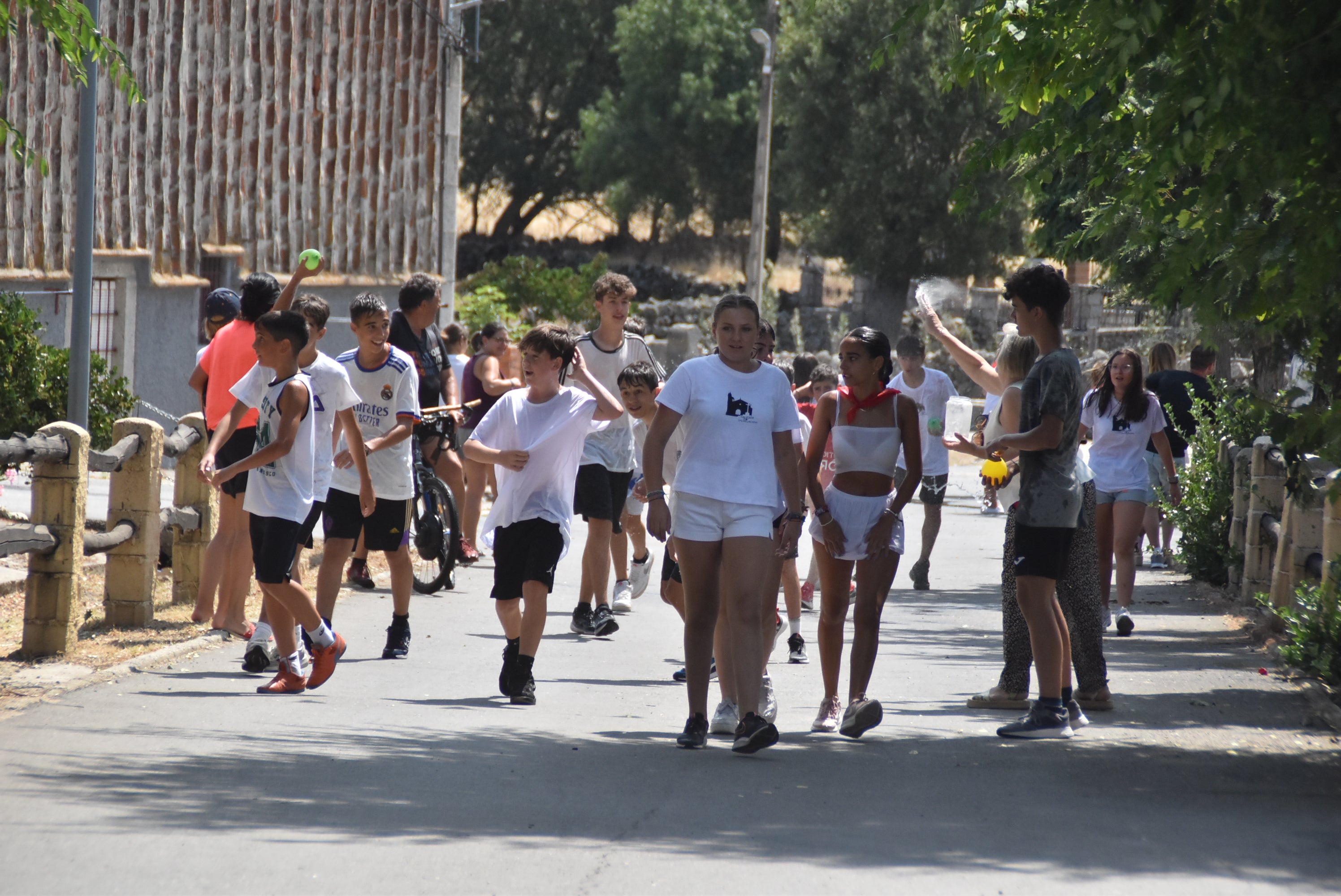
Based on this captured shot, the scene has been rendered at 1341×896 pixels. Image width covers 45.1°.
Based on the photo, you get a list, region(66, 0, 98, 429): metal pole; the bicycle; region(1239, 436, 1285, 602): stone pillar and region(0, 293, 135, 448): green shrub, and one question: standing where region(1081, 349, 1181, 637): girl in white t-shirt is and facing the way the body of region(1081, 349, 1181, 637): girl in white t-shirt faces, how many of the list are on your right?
3

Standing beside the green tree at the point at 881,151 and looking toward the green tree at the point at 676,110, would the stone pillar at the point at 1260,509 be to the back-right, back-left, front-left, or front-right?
back-left

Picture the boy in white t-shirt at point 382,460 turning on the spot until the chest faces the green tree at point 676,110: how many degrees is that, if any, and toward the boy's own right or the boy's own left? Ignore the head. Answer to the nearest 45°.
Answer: approximately 180°

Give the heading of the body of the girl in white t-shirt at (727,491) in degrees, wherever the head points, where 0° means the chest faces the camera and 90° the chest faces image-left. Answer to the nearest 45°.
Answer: approximately 0°

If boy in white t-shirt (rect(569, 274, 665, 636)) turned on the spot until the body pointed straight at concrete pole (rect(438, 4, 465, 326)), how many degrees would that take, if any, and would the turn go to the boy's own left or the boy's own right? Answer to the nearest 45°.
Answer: approximately 180°

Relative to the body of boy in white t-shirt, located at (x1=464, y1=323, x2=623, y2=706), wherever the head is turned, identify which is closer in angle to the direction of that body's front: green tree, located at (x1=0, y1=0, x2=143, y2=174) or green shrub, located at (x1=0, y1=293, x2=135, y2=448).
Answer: the green tree

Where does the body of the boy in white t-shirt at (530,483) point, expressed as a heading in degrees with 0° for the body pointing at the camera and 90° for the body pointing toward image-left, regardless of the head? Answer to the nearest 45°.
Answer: approximately 45°

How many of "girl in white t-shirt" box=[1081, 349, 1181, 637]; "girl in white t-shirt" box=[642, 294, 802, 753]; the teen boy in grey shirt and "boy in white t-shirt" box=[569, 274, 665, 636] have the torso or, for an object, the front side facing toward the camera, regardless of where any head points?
3

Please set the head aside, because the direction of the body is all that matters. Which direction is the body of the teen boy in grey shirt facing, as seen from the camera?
to the viewer's left

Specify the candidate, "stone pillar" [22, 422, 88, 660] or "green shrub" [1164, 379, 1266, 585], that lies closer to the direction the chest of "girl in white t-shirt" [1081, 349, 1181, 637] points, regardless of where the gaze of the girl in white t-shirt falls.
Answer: the stone pillar

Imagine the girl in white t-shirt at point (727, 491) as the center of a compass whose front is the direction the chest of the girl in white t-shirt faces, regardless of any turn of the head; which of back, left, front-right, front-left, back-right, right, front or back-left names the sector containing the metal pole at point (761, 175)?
back

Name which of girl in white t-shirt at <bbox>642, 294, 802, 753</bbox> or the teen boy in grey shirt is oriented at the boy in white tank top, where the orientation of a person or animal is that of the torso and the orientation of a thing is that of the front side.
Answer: the teen boy in grey shirt

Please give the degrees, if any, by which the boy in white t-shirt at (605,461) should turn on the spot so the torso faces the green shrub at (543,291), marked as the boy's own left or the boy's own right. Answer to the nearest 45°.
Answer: approximately 180°
